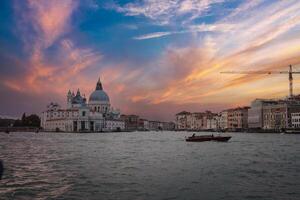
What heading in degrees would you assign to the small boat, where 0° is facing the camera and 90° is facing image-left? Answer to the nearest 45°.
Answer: approximately 270°
